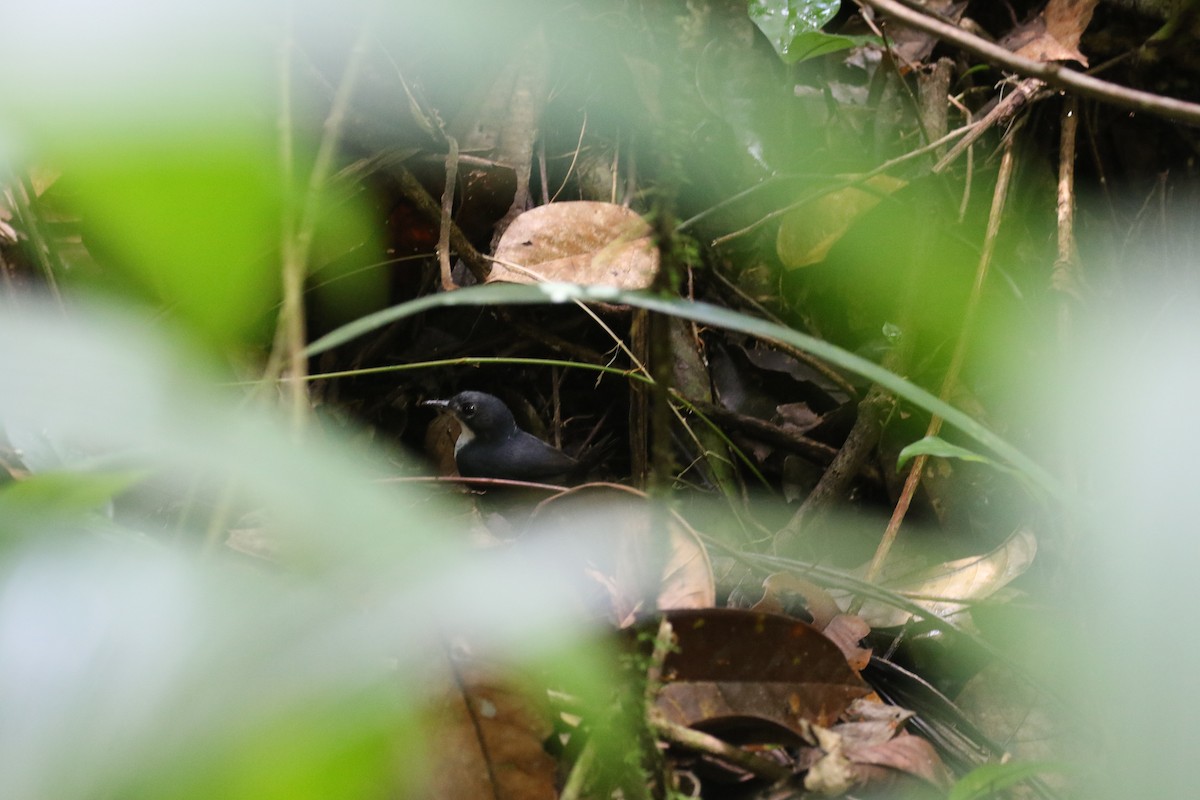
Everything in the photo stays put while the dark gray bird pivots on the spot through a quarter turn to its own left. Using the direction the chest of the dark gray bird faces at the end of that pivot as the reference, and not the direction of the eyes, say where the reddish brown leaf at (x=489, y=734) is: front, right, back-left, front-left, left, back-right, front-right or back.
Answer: front

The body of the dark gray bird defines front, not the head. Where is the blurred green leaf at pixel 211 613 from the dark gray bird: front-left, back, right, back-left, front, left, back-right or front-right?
left

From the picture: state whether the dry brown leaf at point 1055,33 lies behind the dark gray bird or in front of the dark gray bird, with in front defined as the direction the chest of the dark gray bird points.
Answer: behind

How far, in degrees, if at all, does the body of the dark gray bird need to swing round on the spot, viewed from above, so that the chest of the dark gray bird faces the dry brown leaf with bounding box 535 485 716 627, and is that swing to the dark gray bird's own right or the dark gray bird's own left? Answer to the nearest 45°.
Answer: approximately 90° to the dark gray bird's own left

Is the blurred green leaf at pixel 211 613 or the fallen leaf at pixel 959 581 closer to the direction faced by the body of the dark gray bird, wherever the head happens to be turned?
the blurred green leaf

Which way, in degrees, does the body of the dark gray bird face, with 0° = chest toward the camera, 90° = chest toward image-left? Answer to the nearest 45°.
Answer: approximately 90°

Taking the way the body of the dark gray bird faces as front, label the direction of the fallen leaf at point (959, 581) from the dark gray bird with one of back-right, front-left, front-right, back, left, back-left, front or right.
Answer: back-left

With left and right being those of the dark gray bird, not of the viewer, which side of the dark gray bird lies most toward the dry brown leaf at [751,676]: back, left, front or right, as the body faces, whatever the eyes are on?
left
